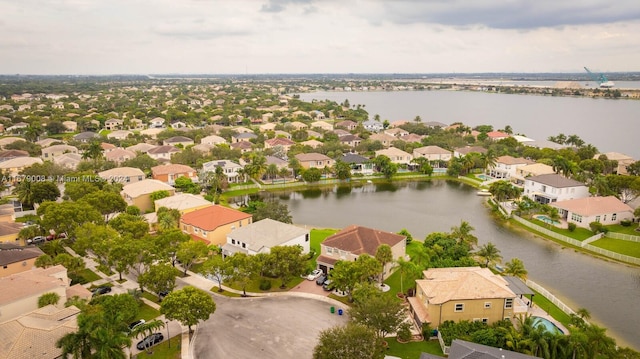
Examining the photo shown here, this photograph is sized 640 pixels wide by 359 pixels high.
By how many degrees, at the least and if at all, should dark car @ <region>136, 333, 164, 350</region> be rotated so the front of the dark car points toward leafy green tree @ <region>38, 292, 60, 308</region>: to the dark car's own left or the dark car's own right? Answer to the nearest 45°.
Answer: approximately 90° to the dark car's own right

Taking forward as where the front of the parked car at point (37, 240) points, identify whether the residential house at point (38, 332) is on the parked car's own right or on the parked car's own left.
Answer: on the parked car's own left

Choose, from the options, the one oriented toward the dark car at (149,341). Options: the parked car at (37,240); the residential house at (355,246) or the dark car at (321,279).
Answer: the residential house

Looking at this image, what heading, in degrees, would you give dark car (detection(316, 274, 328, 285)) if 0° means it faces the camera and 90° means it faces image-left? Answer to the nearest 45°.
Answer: approximately 225°

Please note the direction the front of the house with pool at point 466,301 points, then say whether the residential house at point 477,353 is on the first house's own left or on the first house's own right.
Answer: on the first house's own left

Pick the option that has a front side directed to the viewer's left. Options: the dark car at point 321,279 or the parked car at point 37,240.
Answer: the parked car

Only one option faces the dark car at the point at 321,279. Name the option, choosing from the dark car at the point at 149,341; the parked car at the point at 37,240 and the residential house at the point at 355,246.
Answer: the residential house

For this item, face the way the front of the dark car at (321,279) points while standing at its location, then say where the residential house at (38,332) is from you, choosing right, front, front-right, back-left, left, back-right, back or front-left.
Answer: back

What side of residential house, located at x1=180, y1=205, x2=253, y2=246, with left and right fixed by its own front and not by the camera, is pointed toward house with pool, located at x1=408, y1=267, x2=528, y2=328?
left

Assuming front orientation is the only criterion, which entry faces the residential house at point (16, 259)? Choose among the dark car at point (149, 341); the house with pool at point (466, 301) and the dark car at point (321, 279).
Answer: the house with pool

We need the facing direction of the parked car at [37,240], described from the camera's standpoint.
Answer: facing to the left of the viewer
